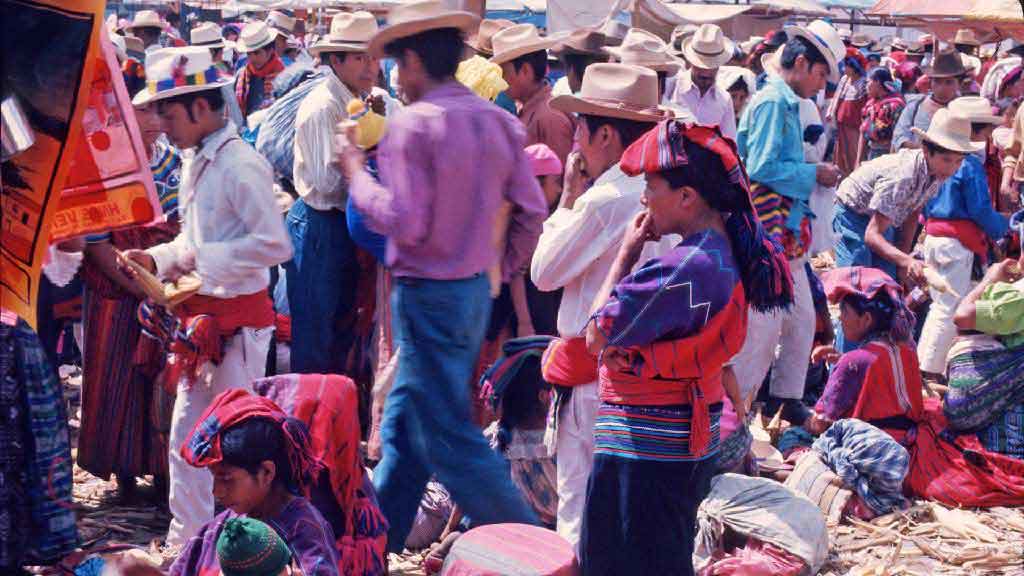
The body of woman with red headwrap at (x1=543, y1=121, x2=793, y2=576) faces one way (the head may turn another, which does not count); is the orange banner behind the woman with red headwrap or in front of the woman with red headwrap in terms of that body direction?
in front

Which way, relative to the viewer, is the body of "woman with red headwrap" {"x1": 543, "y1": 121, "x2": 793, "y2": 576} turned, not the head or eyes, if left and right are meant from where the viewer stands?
facing to the left of the viewer

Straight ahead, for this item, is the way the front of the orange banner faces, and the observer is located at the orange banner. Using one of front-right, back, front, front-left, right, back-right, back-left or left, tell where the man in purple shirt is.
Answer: back-left

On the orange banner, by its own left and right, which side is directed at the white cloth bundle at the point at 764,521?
left

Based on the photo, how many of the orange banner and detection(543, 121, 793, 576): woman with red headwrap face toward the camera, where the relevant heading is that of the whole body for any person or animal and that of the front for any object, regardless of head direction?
1

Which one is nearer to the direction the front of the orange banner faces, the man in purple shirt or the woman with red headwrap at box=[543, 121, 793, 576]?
the woman with red headwrap

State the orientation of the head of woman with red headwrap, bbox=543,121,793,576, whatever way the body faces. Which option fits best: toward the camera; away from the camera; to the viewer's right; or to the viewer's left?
to the viewer's left

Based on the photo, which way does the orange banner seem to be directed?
toward the camera

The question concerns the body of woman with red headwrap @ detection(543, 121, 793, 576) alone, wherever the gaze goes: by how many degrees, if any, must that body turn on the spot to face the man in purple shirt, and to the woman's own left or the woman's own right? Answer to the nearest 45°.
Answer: approximately 45° to the woman's own right
